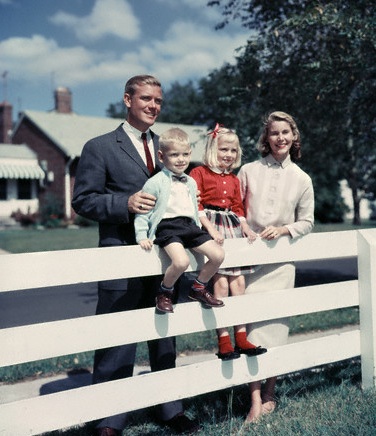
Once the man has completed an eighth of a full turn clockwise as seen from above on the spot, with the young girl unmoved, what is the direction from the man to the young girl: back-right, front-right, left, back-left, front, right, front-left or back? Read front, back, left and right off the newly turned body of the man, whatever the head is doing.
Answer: left

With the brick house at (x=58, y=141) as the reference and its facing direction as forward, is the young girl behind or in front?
in front

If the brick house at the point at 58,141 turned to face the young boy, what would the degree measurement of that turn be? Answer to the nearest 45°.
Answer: approximately 45° to its right

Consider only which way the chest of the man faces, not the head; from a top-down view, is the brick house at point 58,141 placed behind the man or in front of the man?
behind

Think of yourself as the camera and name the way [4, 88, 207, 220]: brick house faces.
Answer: facing the viewer and to the right of the viewer

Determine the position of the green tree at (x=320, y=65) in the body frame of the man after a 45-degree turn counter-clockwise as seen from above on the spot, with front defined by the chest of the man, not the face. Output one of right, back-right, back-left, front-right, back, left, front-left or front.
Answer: front-left

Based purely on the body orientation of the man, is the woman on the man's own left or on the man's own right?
on the man's own left

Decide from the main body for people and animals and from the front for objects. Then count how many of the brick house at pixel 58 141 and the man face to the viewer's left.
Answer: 0

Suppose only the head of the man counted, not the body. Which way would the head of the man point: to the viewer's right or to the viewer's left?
to the viewer's right
